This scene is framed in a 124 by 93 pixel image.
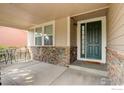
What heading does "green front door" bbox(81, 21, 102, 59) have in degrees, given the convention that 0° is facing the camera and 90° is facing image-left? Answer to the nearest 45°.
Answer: approximately 0°
